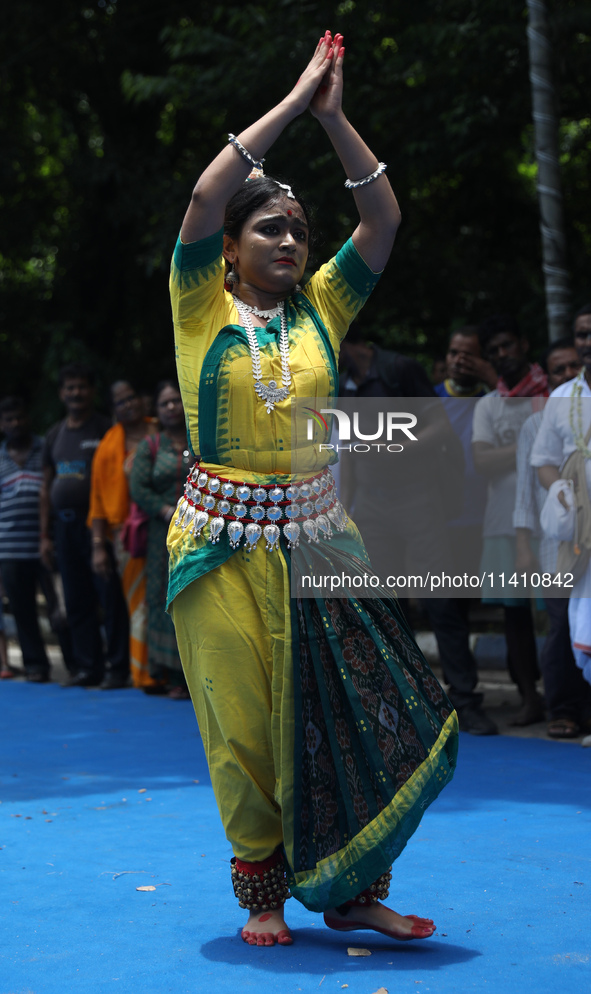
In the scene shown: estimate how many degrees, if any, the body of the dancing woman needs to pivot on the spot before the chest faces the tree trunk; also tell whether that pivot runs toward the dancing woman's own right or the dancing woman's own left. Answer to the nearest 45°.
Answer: approximately 135° to the dancing woman's own left

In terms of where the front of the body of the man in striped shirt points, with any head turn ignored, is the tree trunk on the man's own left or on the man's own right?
on the man's own left

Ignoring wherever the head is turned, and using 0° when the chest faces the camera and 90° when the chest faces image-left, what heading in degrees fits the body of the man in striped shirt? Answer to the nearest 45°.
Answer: approximately 0°
